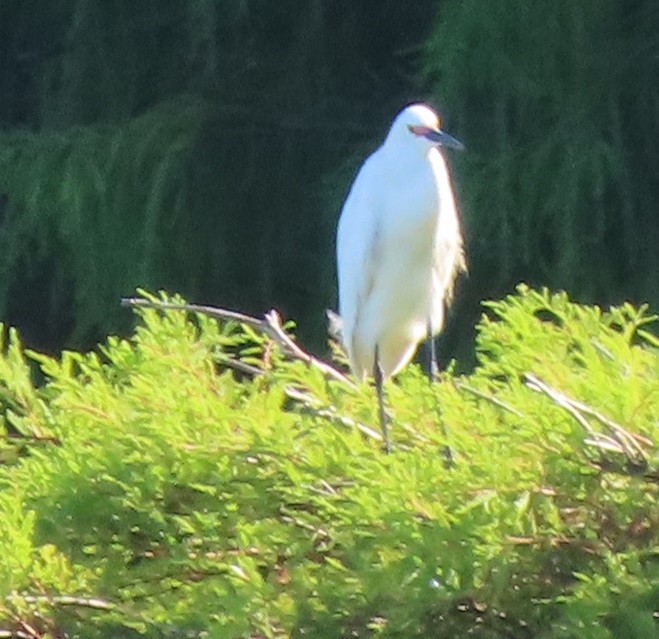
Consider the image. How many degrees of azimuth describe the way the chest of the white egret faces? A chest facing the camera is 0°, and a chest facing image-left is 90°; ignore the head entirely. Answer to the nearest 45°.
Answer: approximately 315°

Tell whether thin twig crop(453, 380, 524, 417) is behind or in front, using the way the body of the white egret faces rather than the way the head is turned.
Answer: in front

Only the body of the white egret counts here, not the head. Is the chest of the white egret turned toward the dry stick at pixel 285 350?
no

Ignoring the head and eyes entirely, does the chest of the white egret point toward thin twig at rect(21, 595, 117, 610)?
no
